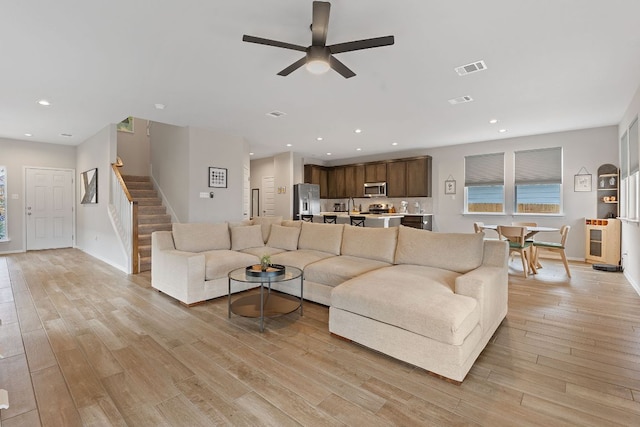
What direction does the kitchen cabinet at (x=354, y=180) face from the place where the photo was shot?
facing the viewer

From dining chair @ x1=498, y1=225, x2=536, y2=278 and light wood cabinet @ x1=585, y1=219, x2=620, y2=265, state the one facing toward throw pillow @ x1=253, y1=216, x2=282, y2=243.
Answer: the light wood cabinet

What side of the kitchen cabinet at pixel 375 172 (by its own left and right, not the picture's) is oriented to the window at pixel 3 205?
right

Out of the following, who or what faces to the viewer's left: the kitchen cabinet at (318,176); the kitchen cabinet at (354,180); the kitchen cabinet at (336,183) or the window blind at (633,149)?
the window blind

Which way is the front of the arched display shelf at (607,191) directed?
toward the camera

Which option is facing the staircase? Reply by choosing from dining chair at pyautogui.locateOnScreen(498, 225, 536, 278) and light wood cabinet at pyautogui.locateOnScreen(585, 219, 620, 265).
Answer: the light wood cabinet

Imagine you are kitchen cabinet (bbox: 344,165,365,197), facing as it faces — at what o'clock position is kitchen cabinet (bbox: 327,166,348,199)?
kitchen cabinet (bbox: 327,166,348,199) is roughly at 4 o'clock from kitchen cabinet (bbox: 344,165,365,197).

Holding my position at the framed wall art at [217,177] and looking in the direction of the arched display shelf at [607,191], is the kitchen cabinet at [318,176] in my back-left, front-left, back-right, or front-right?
front-left

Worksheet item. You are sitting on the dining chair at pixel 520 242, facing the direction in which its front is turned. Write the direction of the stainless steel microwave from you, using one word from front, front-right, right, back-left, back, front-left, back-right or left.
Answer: left

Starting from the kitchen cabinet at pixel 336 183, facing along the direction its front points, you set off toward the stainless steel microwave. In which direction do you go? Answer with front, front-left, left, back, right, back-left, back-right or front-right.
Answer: front-left

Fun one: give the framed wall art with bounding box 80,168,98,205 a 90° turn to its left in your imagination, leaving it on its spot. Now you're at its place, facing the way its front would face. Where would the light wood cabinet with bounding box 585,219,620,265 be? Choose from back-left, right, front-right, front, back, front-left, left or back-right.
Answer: front

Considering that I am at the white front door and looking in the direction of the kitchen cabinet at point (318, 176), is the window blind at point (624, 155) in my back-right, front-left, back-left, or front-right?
front-right

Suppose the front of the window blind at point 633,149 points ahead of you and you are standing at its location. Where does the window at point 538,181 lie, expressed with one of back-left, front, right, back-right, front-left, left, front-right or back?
front-right

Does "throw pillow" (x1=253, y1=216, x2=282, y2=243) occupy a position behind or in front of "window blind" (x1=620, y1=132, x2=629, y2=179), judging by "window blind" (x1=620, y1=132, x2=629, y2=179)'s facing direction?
in front

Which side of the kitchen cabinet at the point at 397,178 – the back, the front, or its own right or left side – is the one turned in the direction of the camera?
front

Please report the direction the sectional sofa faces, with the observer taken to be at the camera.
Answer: facing the viewer and to the left of the viewer

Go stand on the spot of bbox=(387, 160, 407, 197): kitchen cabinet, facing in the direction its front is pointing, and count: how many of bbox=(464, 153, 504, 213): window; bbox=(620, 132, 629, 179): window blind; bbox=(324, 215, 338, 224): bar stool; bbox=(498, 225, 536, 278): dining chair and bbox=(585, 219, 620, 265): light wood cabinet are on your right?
1
